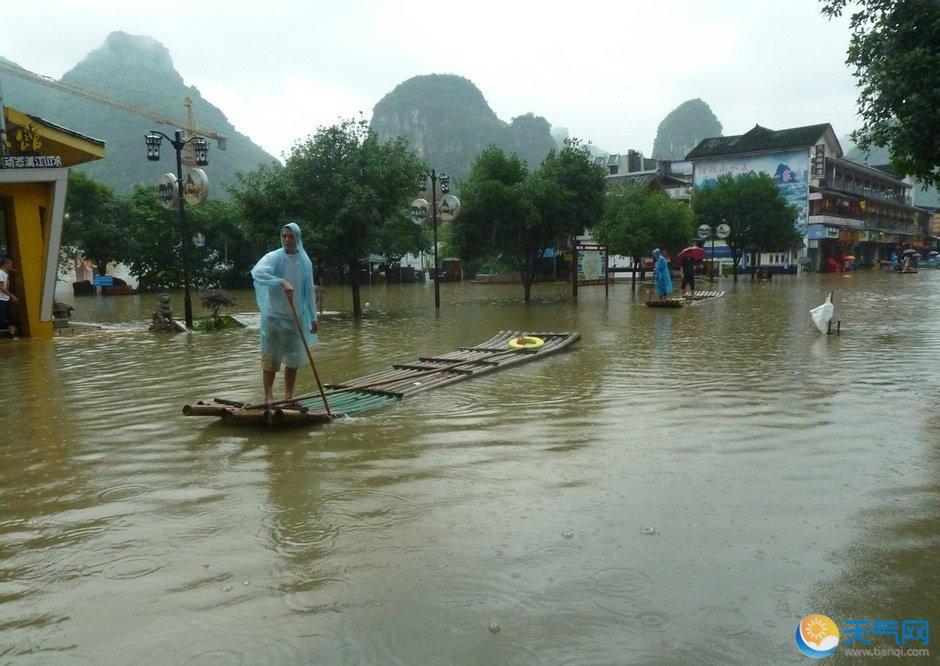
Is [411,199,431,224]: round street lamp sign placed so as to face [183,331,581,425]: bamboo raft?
yes

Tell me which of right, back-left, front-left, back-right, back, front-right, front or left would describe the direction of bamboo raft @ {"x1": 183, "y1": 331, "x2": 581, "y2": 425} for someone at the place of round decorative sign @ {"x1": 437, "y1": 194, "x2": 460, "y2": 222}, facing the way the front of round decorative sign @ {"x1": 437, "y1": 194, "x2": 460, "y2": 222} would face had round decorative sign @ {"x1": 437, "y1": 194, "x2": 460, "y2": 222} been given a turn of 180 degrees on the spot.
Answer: back

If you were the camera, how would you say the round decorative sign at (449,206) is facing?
facing the viewer

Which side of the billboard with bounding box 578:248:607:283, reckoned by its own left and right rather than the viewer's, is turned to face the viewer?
front

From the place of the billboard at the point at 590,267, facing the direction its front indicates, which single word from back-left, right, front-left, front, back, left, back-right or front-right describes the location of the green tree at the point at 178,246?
right

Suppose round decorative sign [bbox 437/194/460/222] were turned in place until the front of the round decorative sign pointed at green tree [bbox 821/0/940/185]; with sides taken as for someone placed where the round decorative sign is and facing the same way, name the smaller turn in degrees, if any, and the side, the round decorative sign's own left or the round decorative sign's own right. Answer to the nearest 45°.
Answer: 0° — it already faces it

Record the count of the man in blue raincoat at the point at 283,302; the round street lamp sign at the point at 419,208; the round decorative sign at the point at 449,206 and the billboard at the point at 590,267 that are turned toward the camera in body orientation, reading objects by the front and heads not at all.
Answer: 4

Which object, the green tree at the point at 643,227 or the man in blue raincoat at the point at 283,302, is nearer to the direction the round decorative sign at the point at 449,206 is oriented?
the man in blue raincoat

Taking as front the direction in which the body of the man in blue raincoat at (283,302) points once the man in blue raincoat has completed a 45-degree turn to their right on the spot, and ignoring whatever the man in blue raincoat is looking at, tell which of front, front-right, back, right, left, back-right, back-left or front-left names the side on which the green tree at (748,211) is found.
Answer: back

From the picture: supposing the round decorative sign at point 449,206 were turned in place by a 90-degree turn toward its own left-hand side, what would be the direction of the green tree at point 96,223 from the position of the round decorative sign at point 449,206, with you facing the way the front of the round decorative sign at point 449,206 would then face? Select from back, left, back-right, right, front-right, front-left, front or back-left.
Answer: back-left

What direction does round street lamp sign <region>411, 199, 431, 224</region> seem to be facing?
toward the camera

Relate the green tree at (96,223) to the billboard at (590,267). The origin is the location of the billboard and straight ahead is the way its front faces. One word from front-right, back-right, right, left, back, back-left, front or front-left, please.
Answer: right

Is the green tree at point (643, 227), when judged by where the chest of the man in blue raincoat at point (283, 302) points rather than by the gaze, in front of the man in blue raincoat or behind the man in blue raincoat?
behind

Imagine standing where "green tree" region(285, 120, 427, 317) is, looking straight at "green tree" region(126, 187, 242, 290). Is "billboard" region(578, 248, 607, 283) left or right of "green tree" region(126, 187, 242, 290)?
right
